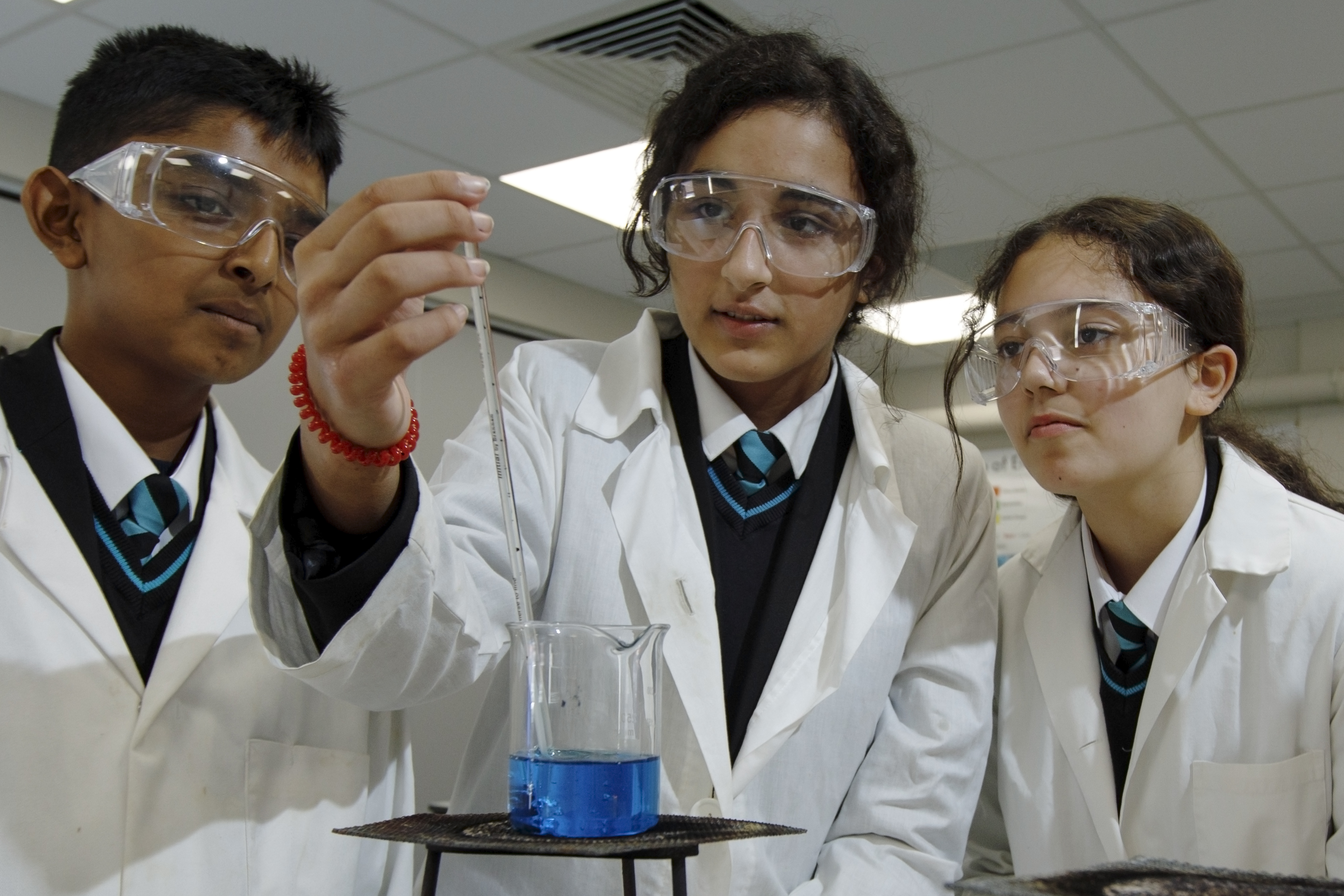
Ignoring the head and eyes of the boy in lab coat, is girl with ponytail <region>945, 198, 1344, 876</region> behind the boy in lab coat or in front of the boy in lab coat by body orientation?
in front

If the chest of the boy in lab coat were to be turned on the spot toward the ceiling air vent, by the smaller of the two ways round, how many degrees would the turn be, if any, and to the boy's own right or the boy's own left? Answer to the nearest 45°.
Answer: approximately 90° to the boy's own left

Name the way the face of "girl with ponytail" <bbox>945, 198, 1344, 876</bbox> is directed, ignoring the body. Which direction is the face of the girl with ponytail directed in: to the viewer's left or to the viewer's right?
to the viewer's left

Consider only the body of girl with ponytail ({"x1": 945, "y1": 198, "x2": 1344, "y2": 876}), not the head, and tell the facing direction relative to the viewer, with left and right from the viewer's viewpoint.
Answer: facing the viewer and to the left of the viewer

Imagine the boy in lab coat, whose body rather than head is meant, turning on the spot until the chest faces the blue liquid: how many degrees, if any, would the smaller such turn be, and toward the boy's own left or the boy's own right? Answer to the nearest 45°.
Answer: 0° — they already face it

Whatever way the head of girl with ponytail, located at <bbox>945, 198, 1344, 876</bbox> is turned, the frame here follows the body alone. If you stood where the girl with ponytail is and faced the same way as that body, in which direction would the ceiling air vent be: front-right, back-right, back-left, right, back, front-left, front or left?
right

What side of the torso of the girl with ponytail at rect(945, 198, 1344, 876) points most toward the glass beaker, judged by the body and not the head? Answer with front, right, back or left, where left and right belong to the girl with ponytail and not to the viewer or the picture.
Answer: front

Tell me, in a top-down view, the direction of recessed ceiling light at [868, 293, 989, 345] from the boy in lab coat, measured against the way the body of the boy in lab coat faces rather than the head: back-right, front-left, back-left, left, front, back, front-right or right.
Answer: left

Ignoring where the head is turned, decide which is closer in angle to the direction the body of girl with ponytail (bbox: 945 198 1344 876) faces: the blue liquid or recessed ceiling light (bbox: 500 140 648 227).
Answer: the blue liquid

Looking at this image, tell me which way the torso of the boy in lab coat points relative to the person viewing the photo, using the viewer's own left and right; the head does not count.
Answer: facing the viewer and to the right of the viewer

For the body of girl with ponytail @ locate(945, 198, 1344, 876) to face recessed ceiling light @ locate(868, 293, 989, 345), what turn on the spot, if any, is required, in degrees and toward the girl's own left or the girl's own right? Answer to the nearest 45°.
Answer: approximately 135° to the girl's own right

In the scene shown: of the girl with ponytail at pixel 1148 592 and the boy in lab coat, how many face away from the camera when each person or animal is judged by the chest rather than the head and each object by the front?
0

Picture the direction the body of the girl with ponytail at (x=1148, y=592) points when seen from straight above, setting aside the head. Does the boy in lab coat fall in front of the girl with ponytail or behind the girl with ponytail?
in front
